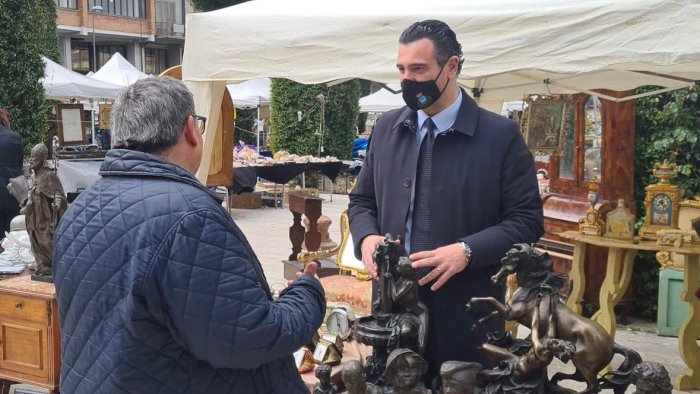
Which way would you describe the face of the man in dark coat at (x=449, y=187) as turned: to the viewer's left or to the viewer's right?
to the viewer's left

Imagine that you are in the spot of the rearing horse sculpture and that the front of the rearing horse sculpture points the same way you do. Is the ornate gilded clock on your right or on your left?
on your right

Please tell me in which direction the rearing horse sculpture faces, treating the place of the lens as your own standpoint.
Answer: facing to the left of the viewer

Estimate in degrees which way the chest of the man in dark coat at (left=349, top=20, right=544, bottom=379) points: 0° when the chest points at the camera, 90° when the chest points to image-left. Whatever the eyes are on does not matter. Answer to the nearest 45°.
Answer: approximately 45°

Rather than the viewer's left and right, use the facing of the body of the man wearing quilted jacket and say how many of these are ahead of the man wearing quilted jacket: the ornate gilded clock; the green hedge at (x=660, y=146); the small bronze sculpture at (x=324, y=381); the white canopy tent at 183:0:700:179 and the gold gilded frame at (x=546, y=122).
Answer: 5

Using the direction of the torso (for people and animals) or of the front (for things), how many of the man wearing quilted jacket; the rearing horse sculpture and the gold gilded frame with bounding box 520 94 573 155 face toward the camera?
1

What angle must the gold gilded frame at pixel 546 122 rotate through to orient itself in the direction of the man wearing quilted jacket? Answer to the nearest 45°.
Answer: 0° — it already faces them

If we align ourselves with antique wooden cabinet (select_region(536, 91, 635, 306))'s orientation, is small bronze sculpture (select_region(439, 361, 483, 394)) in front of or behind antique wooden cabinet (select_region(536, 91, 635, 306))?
in front

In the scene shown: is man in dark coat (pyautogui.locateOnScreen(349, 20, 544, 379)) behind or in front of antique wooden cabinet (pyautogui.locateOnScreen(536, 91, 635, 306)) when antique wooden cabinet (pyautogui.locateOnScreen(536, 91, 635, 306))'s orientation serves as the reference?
in front

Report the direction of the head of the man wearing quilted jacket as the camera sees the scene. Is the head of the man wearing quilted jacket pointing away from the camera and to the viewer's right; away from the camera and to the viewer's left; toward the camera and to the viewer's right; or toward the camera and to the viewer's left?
away from the camera and to the viewer's right

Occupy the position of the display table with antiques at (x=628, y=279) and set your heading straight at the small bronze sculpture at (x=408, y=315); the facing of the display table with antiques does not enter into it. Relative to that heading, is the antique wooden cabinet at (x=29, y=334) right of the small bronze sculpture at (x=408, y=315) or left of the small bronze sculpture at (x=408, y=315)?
right

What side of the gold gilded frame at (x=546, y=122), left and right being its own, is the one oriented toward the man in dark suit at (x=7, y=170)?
right
